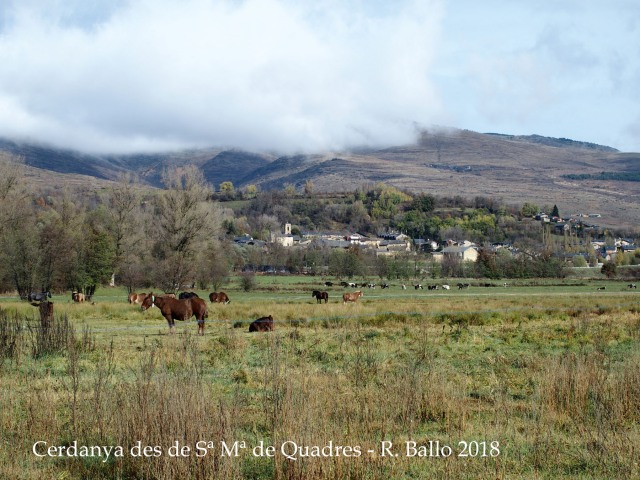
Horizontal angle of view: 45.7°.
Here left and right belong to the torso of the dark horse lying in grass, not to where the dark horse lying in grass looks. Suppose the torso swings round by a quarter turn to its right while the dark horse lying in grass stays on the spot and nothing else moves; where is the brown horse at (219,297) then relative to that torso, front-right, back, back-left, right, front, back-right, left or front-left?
back

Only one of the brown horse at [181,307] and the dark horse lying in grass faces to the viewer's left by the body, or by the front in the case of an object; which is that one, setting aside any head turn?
the brown horse

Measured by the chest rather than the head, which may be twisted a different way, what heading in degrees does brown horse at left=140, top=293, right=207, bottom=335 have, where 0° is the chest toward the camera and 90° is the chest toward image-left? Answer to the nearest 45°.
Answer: approximately 90°

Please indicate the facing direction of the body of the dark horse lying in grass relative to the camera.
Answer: to the viewer's right
